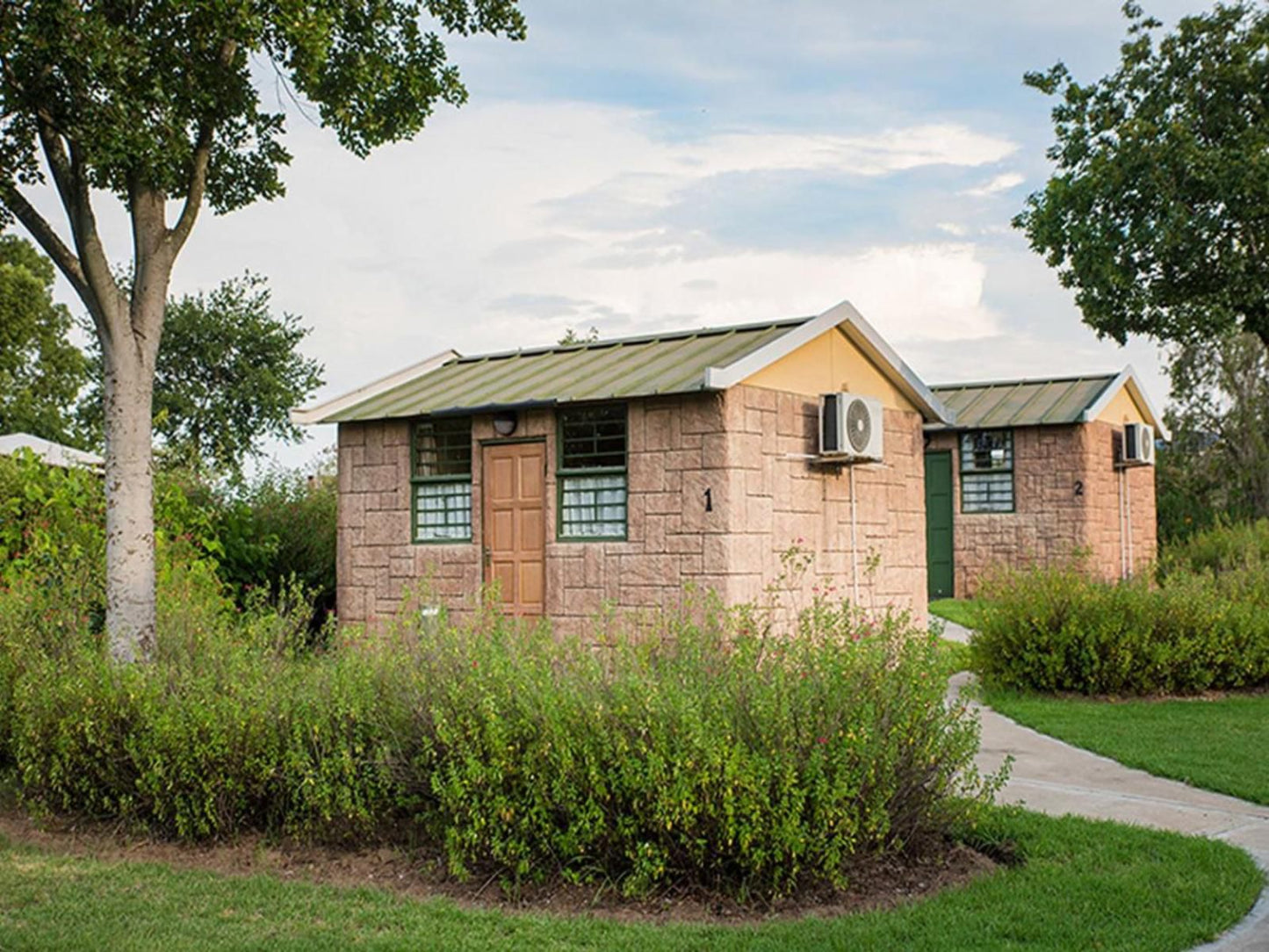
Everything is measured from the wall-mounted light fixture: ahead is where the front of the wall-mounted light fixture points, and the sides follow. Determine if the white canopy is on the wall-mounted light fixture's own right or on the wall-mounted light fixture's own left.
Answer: on the wall-mounted light fixture's own right

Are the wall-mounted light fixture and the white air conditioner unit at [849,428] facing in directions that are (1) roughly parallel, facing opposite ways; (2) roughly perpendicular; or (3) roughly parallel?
roughly perpendicular

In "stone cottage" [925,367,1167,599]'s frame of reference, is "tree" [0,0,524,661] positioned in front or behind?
in front

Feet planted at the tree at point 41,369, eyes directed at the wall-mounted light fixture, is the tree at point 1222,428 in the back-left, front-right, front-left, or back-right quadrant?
front-left

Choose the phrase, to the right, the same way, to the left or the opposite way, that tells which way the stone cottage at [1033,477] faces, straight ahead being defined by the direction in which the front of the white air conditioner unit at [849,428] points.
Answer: to the right

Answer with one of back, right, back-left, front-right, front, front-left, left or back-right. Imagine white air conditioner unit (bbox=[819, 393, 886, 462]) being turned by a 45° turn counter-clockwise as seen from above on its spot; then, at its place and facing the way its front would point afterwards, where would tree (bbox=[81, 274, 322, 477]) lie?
back-left

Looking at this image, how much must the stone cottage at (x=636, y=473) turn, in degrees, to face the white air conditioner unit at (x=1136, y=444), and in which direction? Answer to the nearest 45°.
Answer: approximately 180°

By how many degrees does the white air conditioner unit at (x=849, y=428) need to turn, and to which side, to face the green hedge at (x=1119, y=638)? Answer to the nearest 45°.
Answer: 0° — it already faces it

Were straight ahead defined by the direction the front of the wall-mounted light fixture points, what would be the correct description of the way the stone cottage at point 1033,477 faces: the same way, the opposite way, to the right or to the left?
the same way

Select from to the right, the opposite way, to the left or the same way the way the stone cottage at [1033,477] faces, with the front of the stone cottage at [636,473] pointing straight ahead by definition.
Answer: the same way

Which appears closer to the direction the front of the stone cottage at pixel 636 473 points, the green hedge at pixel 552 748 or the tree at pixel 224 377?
the green hedge

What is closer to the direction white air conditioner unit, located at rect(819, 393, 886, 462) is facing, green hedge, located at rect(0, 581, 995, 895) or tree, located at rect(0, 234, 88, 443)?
the green hedge

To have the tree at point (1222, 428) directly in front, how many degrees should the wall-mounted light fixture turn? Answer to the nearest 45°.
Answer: approximately 180°

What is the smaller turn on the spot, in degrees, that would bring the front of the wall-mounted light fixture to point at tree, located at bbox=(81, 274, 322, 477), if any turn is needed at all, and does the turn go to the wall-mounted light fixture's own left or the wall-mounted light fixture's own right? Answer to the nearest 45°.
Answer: approximately 135° to the wall-mounted light fixture's own right

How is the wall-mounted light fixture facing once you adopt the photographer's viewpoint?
facing the viewer and to the left of the viewer

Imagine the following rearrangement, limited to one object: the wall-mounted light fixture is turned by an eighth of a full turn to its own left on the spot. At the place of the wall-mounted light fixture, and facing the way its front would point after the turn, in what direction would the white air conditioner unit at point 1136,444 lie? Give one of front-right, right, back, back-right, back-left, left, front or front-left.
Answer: back-left
